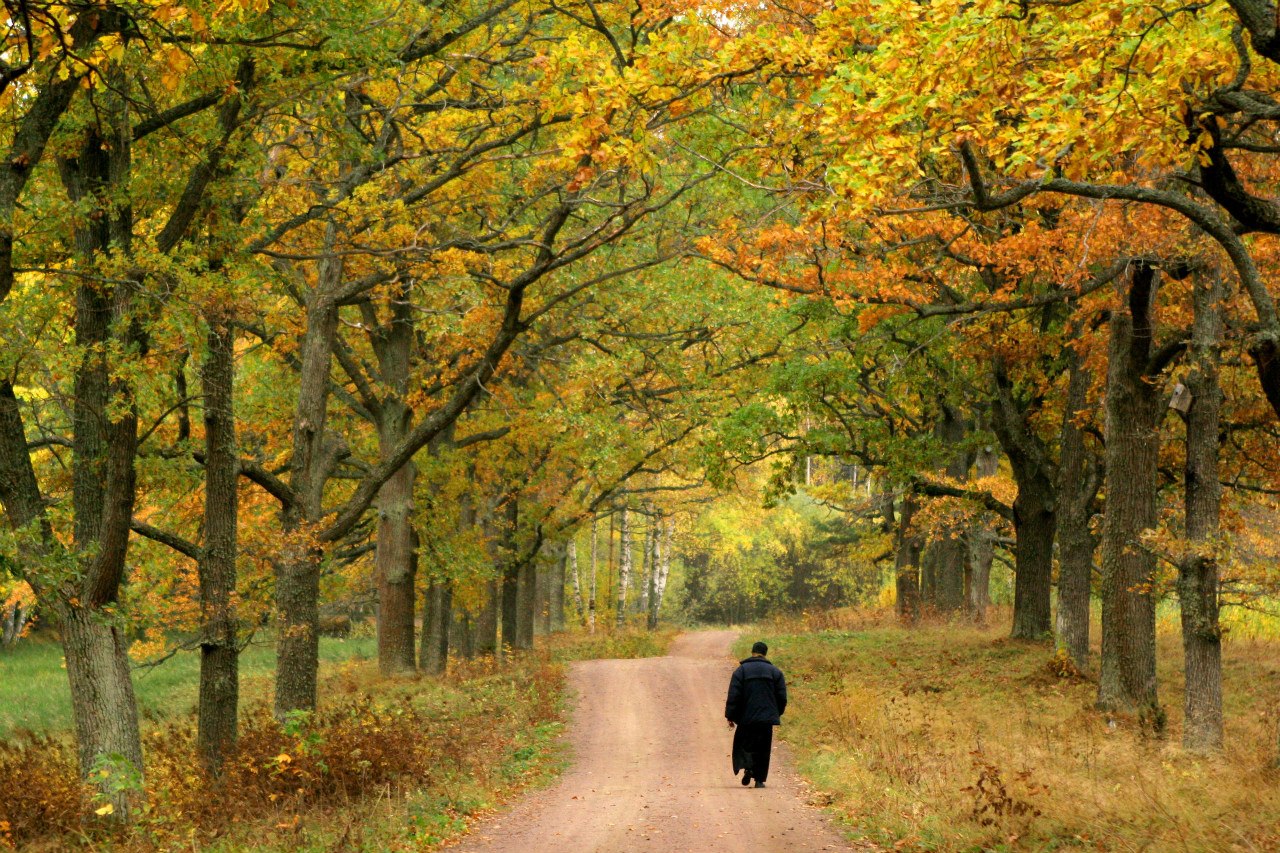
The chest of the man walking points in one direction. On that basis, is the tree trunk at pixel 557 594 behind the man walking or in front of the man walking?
in front

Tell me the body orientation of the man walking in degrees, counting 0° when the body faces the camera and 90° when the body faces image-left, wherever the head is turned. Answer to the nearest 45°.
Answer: approximately 180°

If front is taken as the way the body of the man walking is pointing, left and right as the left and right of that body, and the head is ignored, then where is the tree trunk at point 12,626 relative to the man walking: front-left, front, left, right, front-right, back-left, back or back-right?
front-left

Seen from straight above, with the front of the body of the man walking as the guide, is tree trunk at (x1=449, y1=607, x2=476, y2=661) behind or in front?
in front
